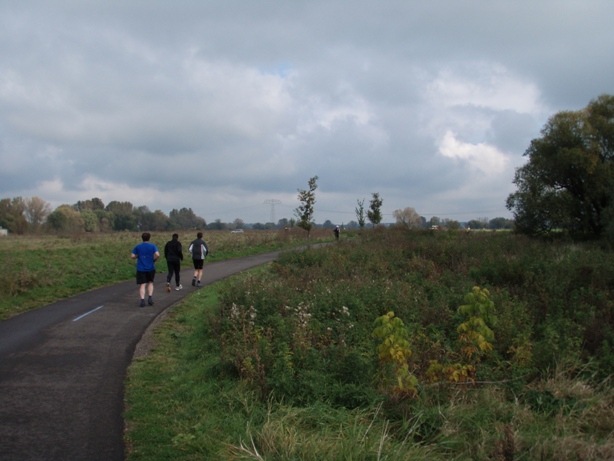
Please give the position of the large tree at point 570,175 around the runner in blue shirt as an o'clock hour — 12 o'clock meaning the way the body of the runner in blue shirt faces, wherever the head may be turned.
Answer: The large tree is roughly at 2 o'clock from the runner in blue shirt.

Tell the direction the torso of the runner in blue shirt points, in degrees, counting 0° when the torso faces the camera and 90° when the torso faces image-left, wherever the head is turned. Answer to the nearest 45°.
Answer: approximately 180°
